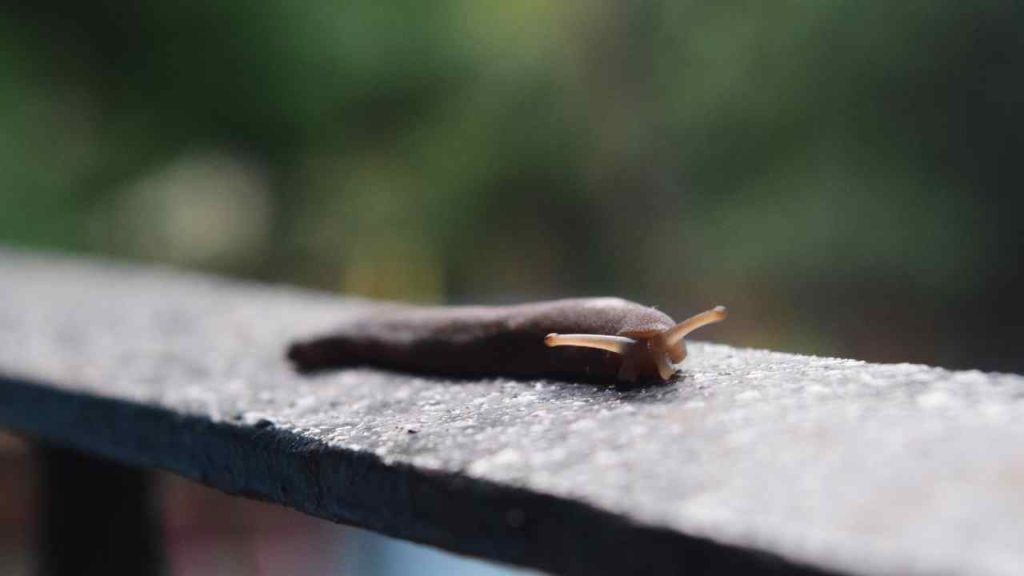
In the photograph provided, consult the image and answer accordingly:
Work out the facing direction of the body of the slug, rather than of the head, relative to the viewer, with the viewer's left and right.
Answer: facing the viewer and to the right of the viewer
